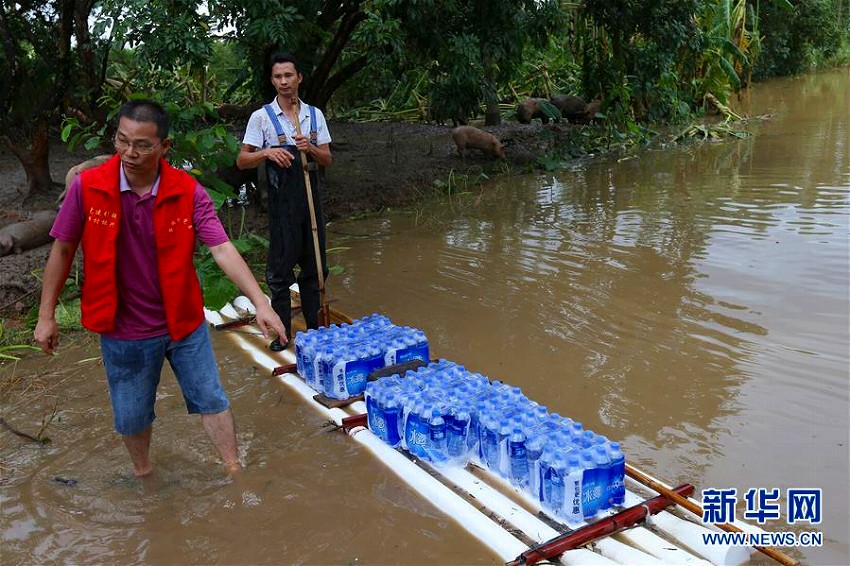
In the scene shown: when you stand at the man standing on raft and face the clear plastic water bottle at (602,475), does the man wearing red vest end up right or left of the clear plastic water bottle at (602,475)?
right

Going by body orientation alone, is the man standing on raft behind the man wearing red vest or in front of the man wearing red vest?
behind

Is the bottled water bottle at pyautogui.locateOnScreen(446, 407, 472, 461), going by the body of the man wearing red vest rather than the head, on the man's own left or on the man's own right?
on the man's own left

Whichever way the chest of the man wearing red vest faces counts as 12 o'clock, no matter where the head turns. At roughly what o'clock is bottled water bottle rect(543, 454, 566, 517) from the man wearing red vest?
The bottled water bottle is roughly at 10 o'clock from the man wearing red vest.

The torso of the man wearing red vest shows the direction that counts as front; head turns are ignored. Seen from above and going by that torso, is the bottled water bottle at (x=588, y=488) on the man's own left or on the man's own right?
on the man's own left

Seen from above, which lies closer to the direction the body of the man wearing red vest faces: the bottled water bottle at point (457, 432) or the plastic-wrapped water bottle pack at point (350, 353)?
the bottled water bottle

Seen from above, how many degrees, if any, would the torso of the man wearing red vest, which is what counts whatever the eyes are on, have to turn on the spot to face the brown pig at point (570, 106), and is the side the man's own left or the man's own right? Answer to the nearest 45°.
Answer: approximately 135° to the man's own left

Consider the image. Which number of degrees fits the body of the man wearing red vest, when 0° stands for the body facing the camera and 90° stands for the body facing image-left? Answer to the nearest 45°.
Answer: approximately 0°

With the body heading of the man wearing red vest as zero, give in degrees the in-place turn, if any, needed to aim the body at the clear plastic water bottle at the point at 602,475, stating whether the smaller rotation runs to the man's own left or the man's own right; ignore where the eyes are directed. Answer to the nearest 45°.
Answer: approximately 45° to the man's own left

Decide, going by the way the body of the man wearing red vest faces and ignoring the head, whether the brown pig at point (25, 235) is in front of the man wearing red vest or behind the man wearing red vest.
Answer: behind
